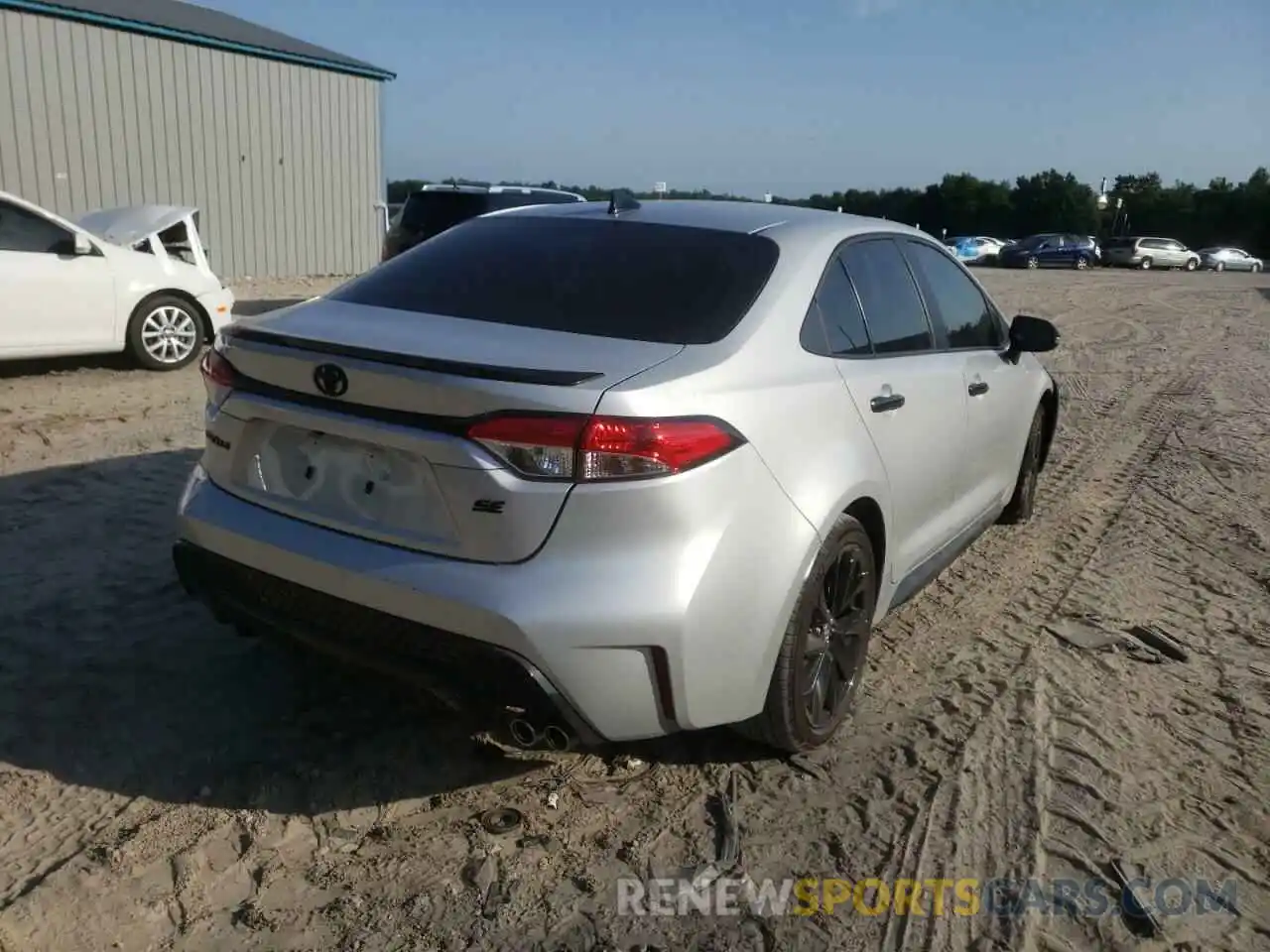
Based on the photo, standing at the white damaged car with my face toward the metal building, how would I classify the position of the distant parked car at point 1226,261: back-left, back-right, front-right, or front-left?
front-right

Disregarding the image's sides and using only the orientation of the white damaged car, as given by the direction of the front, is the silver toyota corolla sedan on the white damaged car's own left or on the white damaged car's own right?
on the white damaged car's own right

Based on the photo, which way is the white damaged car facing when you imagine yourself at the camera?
facing to the right of the viewer

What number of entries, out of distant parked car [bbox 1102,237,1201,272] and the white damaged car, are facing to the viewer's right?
2

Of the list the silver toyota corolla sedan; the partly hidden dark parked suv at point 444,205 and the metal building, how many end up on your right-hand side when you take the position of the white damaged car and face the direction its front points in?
1

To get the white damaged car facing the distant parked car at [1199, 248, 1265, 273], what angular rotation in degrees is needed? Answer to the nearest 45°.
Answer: approximately 45° to its left

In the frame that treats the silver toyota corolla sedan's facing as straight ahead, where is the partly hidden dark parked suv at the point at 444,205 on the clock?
The partly hidden dark parked suv is roughly at 10 o'clock from the silver toyota corolla sedan.

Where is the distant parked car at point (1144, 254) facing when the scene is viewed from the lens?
facing to the right of the viewer

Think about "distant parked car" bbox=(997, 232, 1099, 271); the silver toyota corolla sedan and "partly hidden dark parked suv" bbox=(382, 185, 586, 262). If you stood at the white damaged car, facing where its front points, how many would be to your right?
1

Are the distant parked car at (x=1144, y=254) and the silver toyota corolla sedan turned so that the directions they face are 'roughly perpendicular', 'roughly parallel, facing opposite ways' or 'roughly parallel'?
roughly perpendicular

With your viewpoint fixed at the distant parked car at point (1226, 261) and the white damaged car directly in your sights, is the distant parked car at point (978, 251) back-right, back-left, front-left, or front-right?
front-right

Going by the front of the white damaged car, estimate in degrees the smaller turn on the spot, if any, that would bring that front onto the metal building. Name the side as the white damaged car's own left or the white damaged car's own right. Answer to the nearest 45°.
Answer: approximately 90° to the white damaged car's own left

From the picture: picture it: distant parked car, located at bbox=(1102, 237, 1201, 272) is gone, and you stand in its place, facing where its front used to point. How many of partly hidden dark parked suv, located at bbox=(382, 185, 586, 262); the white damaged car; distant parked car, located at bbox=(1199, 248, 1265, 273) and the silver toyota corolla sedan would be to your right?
3

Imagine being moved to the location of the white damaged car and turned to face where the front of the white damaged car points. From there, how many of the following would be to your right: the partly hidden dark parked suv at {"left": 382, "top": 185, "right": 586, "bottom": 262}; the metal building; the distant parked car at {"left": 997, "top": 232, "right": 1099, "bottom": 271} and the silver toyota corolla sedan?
1

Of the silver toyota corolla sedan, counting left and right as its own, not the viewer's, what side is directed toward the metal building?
left

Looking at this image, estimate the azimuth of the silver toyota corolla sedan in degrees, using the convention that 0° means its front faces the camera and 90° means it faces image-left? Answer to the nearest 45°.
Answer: approximately 225°
